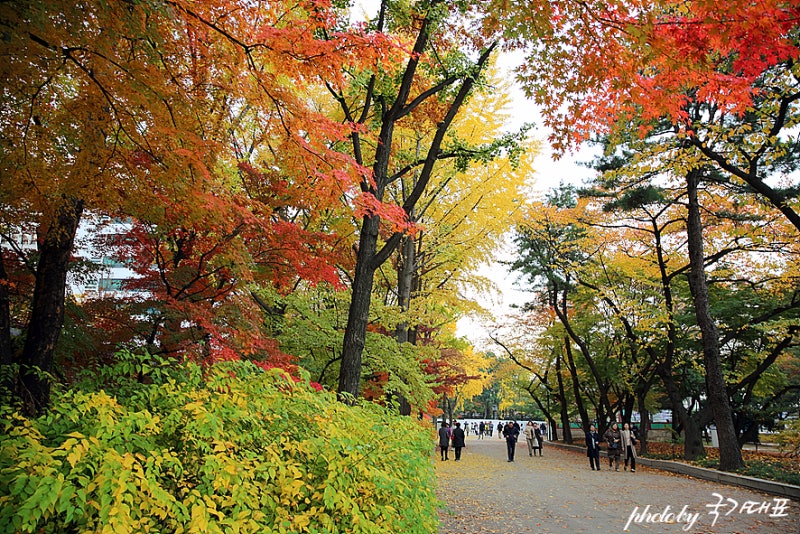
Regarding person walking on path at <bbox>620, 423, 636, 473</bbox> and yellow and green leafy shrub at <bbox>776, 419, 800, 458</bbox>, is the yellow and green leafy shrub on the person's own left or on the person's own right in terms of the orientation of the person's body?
on the person's own left

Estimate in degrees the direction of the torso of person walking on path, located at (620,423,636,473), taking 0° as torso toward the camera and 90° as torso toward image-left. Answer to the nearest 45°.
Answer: approximately 0°
